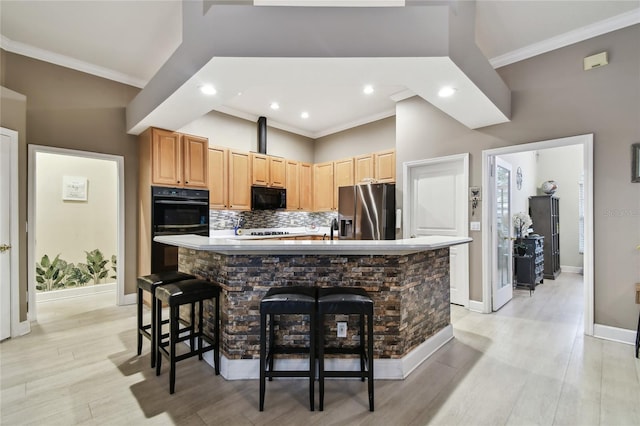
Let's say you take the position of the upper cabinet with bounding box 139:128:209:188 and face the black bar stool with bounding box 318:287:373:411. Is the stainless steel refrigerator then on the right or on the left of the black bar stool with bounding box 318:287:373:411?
left

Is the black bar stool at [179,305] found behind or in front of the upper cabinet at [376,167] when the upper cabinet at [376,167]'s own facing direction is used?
in front

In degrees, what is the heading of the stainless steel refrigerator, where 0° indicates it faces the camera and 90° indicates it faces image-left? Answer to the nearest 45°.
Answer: approximately 45°

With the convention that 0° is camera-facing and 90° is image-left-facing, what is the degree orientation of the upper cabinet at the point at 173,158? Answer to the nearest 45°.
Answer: approximately 315°

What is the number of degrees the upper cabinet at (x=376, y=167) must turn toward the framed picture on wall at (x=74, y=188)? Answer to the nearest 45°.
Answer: approximately 45° to its right

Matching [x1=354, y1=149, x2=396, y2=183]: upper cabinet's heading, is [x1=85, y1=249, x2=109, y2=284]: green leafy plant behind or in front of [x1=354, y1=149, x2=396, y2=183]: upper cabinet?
in front
